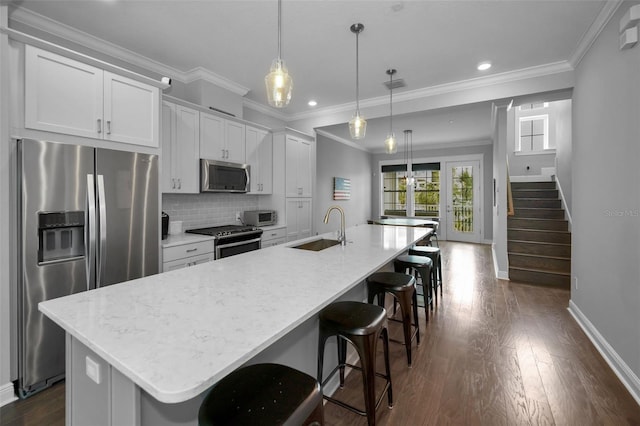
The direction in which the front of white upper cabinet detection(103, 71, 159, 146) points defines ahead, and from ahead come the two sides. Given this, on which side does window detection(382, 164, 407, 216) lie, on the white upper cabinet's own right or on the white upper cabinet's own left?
on the white upper cabinet's own left

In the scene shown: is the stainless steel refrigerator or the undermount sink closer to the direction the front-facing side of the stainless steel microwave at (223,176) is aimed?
the undermount sink

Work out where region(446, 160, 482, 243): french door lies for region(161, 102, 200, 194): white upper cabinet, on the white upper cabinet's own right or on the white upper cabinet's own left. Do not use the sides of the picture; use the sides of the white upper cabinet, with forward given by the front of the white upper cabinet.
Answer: on the white upper cabinet's own left

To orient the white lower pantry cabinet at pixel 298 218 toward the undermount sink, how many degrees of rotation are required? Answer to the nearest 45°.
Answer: approximately 45° to its right

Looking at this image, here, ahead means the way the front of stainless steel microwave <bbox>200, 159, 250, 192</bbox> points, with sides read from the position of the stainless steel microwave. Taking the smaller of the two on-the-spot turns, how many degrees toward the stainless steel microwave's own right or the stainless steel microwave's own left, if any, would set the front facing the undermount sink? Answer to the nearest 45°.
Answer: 0° — it already faces it

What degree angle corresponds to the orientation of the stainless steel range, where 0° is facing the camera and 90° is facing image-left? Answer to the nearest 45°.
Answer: approximately 315°

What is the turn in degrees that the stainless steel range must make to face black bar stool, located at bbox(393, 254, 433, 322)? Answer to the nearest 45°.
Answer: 0° — it already faces it
